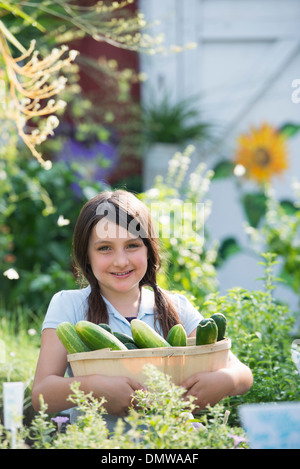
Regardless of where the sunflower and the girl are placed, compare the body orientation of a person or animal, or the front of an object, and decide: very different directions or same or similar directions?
same or similar directions

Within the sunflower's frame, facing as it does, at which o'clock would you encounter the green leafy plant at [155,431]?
The green leafy plant is roughly at 12 o'clock from the sunflower.

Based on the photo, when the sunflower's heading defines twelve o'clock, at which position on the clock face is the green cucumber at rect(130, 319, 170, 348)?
The green cucumber is roughly at 12 o'clock from the sunflower.

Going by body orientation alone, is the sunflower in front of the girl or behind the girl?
behind

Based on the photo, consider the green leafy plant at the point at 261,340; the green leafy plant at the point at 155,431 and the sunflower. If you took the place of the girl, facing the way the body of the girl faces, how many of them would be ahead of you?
1

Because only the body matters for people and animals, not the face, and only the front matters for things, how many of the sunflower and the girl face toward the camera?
2

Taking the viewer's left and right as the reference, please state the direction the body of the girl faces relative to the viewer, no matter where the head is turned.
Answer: facing the viewer

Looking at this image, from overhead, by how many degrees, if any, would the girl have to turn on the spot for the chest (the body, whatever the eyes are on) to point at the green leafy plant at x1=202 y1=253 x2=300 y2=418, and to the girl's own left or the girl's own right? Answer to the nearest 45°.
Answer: approximately 135° to the girl's own left

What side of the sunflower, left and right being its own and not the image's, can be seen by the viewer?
front

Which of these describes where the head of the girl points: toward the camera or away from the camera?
toward the camera

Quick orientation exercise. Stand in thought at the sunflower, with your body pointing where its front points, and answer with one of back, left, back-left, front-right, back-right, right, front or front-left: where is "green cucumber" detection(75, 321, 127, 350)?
front

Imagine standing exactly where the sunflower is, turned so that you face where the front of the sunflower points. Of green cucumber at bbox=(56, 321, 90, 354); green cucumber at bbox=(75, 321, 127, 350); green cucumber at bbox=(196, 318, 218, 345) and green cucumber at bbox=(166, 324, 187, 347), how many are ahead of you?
4

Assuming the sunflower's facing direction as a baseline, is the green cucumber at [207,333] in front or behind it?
in front

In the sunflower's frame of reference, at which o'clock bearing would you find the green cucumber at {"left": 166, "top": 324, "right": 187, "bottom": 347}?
The green cucumber is roughly at 12 o'clock from the sunflower.

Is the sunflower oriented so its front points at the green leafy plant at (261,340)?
yes

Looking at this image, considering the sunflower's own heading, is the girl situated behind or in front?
in front

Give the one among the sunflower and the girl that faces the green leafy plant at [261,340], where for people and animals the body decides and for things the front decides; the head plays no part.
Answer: the sunflower
